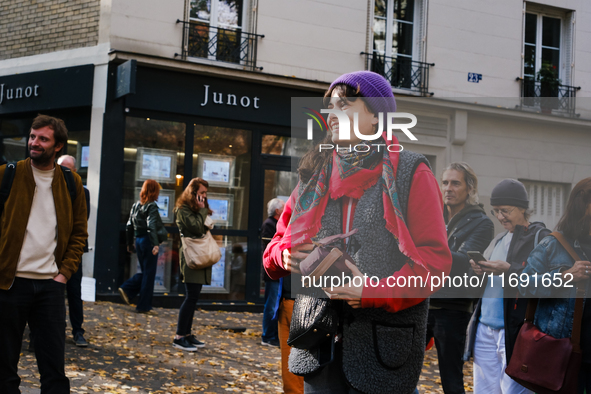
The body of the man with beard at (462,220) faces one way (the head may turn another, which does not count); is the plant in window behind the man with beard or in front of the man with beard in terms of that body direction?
behind

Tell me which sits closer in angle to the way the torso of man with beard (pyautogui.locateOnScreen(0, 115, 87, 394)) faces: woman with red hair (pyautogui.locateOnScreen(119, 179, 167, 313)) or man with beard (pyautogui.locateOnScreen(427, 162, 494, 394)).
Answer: the man with beard

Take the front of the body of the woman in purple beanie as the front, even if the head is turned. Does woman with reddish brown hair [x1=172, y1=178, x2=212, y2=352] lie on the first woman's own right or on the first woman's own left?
on the first woman's own right
